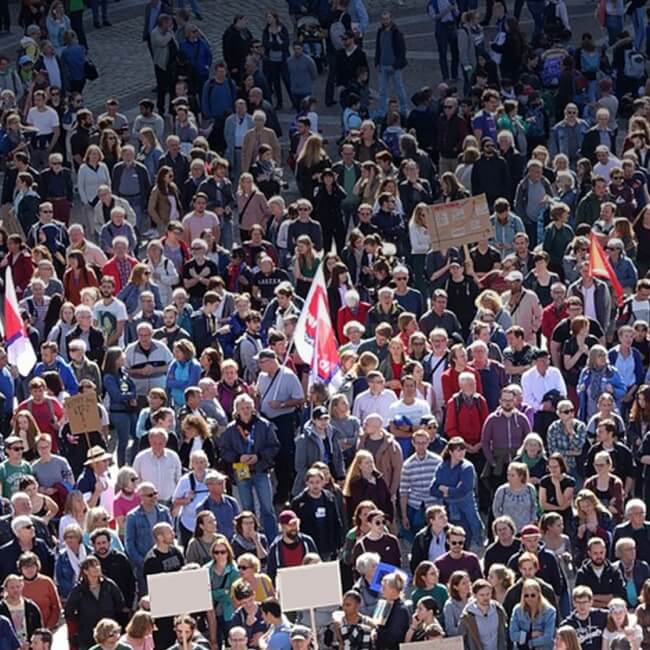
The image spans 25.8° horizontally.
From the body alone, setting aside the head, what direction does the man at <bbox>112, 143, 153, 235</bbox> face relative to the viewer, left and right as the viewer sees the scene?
facing the viewer

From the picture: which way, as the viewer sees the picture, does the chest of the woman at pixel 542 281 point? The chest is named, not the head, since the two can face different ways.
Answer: toward the camera

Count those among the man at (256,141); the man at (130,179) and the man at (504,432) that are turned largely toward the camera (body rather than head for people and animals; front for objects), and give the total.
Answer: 3

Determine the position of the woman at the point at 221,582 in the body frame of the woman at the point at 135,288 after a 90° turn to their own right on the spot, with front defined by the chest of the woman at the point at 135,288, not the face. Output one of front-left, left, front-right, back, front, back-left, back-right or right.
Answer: front-left

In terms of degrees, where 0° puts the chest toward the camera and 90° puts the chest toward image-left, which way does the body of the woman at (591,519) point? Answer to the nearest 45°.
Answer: approximately 45°

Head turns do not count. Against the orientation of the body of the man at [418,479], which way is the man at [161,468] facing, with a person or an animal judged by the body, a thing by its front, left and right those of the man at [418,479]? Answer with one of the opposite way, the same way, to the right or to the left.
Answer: the same way

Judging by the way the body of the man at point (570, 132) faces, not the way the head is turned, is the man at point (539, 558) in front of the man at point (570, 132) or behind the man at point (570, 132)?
in front

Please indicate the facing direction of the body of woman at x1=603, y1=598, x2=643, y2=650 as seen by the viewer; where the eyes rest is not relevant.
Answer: toward the camera

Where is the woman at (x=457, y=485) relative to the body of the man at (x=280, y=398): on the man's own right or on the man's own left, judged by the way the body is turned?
on the man's own left
